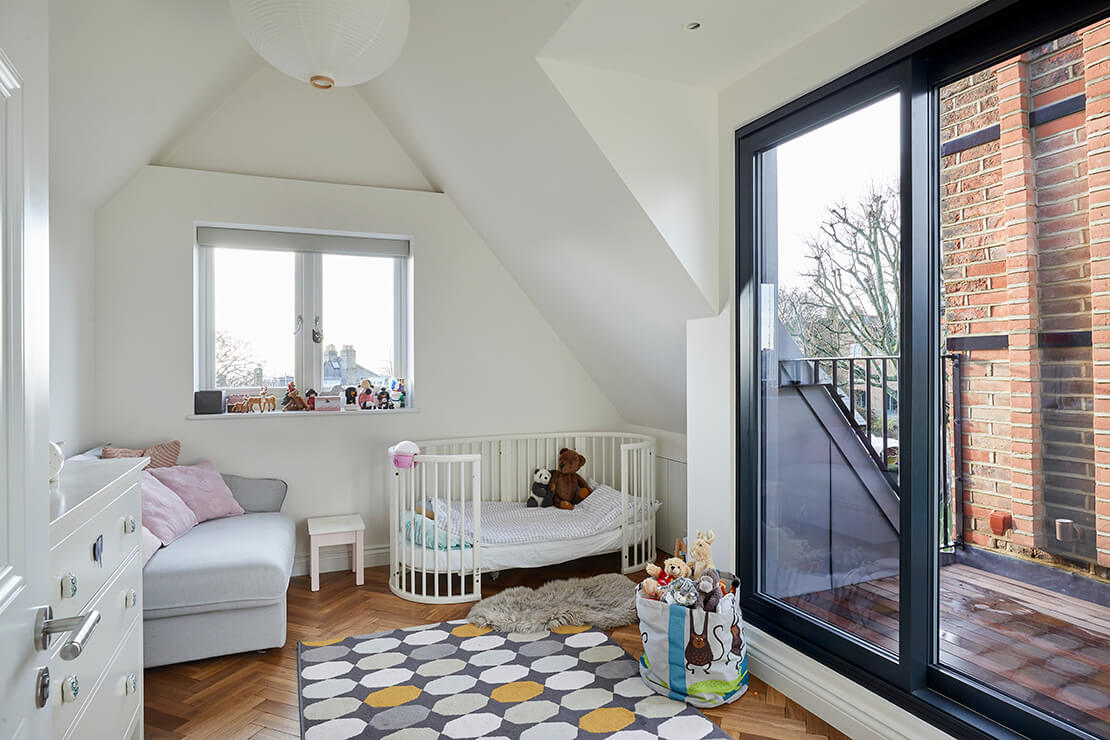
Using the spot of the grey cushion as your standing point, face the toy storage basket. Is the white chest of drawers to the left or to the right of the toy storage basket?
right

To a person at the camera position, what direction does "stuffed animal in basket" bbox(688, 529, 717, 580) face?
facing the viewer and to the left of the viewer

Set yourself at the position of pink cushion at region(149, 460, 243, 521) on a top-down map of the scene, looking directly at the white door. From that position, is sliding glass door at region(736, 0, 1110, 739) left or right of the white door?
left

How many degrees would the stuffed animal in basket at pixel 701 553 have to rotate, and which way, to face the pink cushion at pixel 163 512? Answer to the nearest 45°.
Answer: approximately 45° to its right

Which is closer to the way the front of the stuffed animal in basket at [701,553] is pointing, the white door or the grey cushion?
the white door

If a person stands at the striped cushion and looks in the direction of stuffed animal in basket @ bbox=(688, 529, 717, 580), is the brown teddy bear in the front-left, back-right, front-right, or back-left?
front-left

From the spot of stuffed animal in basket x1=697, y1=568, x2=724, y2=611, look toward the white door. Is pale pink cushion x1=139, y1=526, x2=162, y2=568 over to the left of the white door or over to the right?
right

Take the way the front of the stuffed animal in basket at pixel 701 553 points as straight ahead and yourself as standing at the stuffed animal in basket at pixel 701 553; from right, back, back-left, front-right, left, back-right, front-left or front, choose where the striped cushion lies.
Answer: front-right

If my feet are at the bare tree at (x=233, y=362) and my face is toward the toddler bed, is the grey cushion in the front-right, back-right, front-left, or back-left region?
front-right

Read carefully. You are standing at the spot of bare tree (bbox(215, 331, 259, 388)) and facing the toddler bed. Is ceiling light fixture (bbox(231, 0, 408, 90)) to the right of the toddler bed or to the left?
right

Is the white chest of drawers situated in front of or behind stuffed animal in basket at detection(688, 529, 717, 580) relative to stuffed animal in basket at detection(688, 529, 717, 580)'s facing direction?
in front

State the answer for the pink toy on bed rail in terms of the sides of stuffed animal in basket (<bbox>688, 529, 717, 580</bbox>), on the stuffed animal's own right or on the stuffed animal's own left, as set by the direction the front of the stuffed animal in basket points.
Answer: on the stuffed animal's own right
